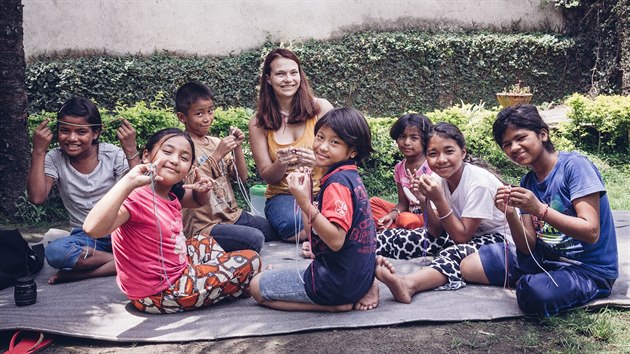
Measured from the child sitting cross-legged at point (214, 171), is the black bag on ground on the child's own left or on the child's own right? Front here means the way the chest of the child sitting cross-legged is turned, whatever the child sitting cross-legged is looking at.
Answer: on the child's own right

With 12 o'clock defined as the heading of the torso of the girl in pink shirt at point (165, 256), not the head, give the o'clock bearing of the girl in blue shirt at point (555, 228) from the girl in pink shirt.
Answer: The girl in blue shirt is roughly at 11 o'clock from the girl in pink shirt.

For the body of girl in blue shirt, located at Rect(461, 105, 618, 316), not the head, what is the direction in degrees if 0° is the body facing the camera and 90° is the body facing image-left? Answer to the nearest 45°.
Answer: approximately 45°

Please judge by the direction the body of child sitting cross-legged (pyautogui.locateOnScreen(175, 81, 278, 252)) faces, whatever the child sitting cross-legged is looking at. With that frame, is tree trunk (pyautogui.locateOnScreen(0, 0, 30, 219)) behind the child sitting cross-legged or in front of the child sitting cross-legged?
behind
